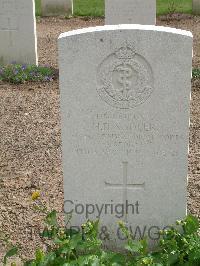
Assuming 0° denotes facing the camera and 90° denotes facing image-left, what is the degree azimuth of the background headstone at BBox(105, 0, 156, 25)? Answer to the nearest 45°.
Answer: approximately 0°

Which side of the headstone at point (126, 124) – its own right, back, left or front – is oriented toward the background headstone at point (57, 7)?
back

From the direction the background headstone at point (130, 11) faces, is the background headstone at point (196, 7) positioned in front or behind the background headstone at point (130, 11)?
behind

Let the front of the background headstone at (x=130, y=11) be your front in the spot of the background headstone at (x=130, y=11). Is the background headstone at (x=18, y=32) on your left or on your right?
on your right

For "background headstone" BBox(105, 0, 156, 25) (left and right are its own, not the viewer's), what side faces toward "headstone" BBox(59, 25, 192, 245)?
front

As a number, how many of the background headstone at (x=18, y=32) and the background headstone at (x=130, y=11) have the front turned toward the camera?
2

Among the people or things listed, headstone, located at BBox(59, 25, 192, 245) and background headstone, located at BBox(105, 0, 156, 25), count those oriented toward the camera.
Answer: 2

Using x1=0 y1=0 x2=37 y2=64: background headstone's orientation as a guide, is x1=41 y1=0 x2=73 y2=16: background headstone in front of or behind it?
behind

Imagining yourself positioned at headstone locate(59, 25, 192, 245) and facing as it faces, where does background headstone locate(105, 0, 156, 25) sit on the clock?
The background headstone is roughly at 6 o'clock from the headstone.

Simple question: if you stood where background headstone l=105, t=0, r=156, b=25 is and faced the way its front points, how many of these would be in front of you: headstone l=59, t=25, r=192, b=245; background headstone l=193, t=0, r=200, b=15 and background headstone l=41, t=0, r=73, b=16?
1
